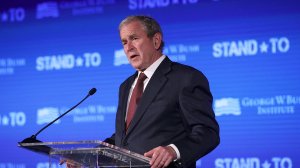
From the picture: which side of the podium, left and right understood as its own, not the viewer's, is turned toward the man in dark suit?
back

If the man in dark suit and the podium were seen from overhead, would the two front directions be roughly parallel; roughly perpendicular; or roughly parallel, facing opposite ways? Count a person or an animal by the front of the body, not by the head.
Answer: roughly parallel

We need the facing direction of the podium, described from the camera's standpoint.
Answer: facing the viewer and to the left of the viewer

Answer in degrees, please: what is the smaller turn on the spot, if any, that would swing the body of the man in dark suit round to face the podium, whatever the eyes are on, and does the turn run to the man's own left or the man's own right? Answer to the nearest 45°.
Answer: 0° — they already face it

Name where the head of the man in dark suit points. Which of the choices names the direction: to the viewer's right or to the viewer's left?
to the viewer's left
